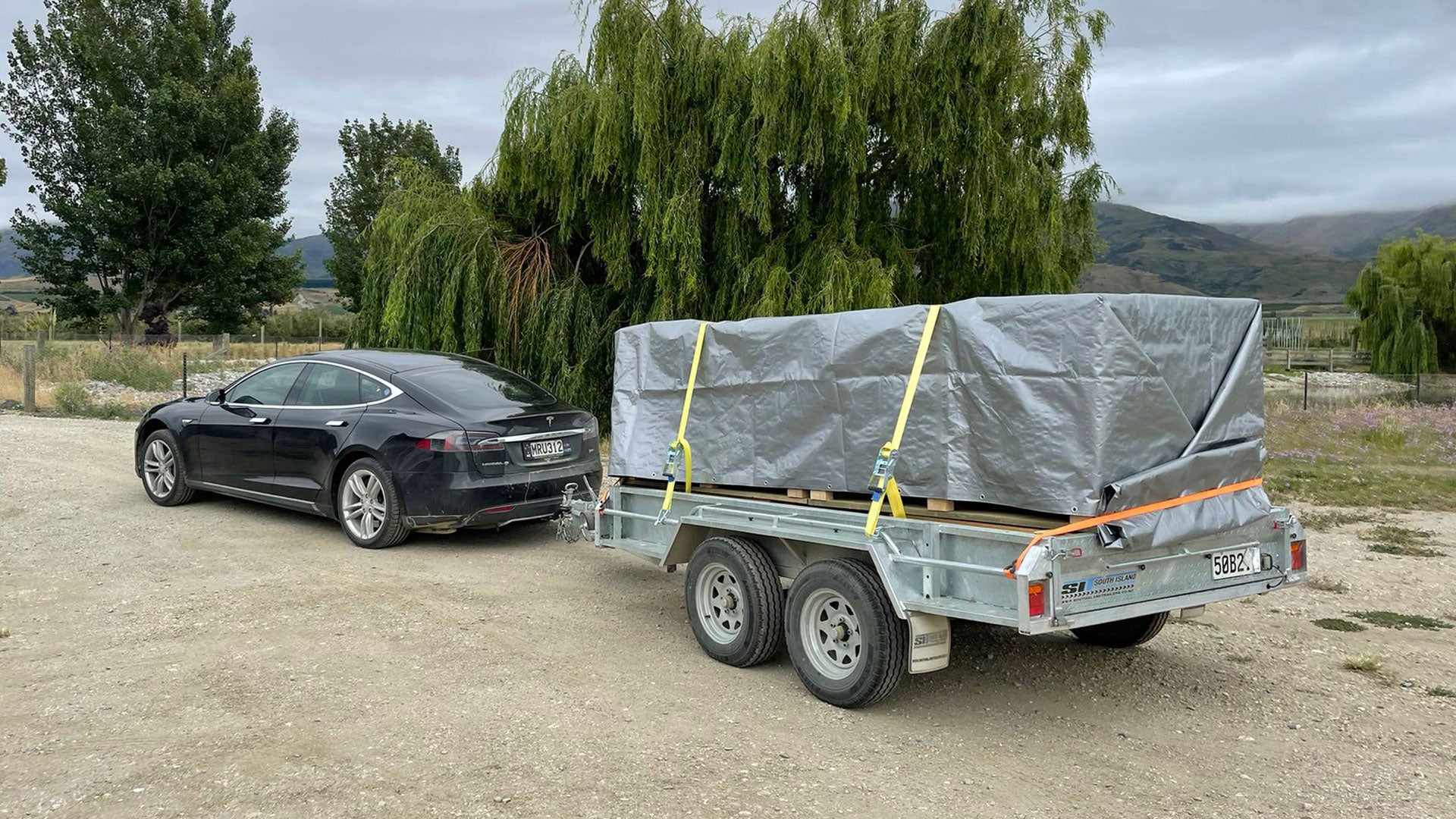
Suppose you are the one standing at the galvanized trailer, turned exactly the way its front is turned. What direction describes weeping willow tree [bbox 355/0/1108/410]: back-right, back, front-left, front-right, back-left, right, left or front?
front-right

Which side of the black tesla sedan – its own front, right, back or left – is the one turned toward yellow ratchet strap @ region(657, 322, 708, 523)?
back

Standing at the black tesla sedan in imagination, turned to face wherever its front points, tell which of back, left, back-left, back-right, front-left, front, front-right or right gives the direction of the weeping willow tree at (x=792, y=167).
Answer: right

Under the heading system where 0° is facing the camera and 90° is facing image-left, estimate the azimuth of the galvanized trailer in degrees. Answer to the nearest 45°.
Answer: approximately 135°

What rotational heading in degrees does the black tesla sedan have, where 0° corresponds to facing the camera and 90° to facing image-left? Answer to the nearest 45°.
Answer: approximately 135°

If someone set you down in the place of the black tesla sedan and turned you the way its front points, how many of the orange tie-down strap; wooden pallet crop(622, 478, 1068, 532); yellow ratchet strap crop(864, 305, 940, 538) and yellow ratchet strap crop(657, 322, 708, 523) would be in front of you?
0

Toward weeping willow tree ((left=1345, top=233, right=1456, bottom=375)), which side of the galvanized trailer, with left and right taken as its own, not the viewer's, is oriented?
right

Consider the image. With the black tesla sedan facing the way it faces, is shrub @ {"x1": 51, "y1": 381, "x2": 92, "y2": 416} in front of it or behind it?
in front

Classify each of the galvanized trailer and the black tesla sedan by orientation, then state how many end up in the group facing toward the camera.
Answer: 0

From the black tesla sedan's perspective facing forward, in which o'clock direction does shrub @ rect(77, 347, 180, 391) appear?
The shrub is roughly at 1 o'clock from the black tesla sedan.

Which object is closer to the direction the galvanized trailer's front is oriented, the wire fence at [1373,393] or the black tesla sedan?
the black tesla sedan

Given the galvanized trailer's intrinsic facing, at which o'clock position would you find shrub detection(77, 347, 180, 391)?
The shrub is roughly at 12 o'clock from the galvanized trailer.

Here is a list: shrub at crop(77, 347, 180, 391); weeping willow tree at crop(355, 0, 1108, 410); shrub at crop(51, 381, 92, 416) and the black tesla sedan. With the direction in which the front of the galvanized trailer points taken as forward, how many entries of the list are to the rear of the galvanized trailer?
0

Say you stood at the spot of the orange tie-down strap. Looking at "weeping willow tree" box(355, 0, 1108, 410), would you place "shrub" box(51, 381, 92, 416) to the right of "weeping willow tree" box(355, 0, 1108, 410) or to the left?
left

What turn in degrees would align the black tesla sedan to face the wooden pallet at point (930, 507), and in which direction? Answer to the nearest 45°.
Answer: approximately 180°

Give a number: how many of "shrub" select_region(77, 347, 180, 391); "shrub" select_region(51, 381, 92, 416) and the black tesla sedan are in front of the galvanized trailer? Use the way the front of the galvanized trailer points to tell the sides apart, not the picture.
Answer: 3

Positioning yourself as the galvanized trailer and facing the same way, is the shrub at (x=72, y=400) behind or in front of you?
in front

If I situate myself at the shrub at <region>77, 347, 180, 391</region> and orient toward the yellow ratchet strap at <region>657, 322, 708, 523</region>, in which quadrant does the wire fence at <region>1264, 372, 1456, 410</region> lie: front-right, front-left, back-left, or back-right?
front-left

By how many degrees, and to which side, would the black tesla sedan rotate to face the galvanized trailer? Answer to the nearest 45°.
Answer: approximately 180°
